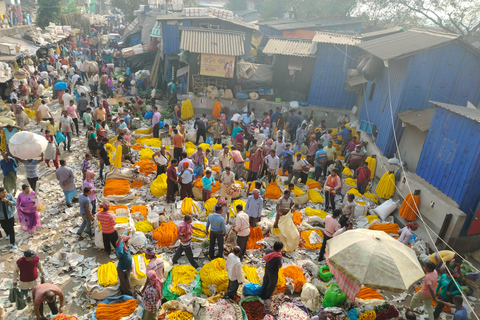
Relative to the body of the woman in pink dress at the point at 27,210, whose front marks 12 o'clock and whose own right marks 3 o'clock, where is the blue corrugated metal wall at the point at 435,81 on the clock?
The blue corrugated metal wall is roughly at 9 o'clock from the woman in pink dress.

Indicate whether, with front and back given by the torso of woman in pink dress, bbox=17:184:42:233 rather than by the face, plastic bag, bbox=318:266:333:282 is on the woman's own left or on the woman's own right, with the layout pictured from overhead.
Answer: on the woman's own left

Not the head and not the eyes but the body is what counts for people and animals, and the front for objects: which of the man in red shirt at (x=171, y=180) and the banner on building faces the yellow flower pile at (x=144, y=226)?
the banner on building

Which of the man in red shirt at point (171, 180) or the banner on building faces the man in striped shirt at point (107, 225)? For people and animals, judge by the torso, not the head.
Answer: the banner on building

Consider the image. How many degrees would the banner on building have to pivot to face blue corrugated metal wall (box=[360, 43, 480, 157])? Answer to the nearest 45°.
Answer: approximately 45° to its left

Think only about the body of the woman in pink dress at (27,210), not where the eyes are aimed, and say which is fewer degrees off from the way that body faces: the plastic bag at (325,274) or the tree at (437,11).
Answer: the plastic bag
